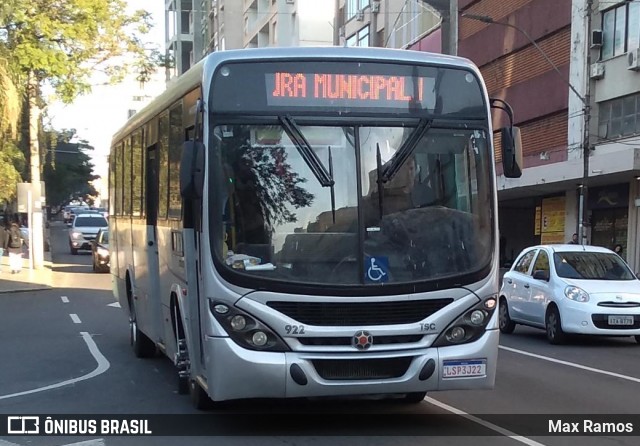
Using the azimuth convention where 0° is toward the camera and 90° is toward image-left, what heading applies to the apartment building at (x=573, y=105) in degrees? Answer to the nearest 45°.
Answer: approximately 45°

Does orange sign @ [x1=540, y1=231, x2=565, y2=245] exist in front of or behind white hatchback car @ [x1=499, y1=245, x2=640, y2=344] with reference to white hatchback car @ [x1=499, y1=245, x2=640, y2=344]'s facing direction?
behind

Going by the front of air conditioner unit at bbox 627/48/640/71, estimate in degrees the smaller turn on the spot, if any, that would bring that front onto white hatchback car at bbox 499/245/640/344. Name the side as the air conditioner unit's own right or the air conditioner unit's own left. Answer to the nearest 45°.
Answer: approximately 45° to the air conditioner unit's own left

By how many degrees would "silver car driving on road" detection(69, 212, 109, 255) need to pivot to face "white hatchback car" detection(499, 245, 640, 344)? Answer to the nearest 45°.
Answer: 0° — it already faces it

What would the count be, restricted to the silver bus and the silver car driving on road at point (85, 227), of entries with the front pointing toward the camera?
2

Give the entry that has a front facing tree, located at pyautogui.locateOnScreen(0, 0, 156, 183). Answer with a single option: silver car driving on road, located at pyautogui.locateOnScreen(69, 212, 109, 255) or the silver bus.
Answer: the silver car driving on road

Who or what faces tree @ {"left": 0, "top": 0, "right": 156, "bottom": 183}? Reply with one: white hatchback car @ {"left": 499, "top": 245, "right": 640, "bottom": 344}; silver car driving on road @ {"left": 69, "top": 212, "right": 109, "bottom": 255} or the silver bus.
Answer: the silver car driving on road

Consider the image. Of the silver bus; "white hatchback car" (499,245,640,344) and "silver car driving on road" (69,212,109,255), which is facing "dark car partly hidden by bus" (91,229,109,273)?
"silver car driving on road" (69,212,109,255)

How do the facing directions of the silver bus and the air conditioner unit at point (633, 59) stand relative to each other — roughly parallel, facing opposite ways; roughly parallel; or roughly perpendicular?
roughly perpendicular

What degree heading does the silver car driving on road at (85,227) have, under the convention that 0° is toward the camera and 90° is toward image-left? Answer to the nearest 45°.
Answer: approximately 0°
